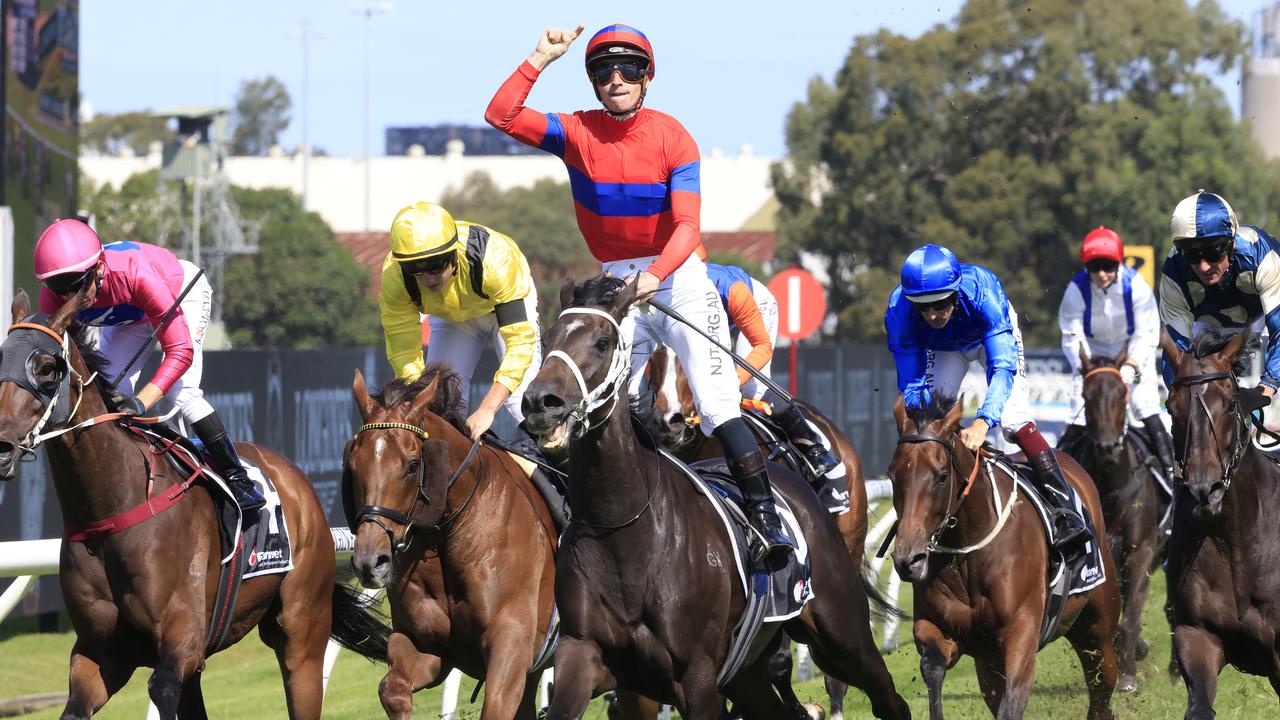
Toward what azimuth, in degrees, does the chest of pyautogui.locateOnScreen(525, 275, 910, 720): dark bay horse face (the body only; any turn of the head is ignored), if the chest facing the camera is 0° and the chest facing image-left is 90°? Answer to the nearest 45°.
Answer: approximately 45°

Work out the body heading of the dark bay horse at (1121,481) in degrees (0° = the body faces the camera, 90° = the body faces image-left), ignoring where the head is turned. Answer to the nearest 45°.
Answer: approximately 0°

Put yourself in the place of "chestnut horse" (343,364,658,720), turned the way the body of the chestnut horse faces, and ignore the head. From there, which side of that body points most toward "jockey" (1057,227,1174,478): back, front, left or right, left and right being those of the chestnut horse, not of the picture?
back

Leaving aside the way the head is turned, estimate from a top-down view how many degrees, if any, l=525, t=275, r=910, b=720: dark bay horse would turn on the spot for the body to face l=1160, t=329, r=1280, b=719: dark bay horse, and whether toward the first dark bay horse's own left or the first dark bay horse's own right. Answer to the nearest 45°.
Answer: approximately 180°

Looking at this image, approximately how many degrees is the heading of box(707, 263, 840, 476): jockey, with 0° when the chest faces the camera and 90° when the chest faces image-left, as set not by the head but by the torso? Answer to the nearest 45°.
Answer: approximately 45°

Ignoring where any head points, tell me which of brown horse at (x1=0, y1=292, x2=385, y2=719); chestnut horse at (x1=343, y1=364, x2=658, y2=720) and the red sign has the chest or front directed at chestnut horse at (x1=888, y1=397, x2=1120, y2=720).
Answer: the red sign

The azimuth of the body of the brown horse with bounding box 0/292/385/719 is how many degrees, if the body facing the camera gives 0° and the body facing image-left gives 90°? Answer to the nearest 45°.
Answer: approximately 45°

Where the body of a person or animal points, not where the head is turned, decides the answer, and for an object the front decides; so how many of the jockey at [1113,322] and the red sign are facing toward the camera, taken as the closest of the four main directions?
2

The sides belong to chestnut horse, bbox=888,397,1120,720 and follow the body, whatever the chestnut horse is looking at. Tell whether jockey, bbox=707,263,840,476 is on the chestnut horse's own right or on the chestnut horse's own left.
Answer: on the chestnut horse's own right

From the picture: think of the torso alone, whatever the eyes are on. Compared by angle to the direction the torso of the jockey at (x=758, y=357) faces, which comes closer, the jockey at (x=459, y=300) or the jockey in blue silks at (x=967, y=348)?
the jockey
